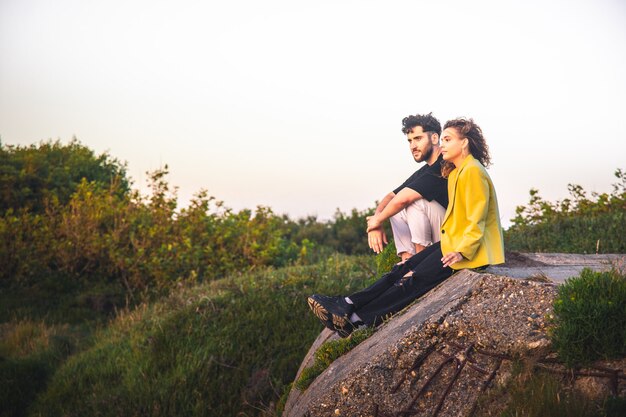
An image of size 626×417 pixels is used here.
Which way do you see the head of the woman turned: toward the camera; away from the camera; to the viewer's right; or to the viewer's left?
to the viewer's left

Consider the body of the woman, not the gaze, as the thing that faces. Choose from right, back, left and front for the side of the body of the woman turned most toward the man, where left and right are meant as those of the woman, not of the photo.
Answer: right

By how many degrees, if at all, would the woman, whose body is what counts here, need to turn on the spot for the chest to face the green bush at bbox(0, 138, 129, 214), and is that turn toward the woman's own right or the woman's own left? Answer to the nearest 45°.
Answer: approximately 45° to the woman's own right

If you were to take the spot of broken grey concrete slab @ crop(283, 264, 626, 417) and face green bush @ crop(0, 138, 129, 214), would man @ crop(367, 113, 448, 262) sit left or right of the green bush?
right

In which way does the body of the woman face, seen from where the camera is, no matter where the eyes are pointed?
to the viewer's left
